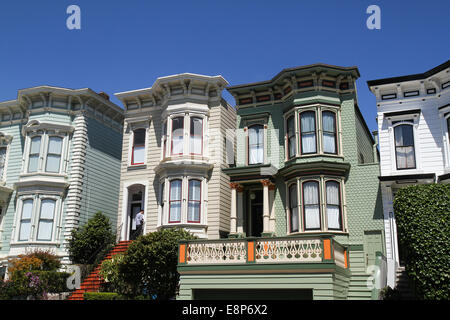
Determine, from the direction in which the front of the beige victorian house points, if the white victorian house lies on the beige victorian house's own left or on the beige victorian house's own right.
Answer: on the beige victorian house's own left

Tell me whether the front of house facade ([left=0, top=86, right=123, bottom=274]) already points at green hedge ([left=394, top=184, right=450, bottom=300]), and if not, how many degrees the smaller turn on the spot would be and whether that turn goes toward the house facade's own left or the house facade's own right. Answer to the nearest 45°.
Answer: approximately 90° to the house facade's own left

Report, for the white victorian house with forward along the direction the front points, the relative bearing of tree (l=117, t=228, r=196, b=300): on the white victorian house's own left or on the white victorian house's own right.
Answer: on the white victorian house's own right

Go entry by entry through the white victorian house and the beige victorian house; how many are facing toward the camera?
2

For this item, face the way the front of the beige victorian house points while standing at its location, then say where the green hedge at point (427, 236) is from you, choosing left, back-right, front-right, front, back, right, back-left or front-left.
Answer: front-left

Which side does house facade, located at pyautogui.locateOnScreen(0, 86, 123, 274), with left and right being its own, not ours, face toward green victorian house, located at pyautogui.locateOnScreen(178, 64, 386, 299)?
left

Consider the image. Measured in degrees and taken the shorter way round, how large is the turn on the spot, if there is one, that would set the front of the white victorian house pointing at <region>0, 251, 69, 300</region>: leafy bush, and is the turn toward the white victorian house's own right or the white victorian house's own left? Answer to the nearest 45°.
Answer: approximately 90° to the white victorian house's own right
